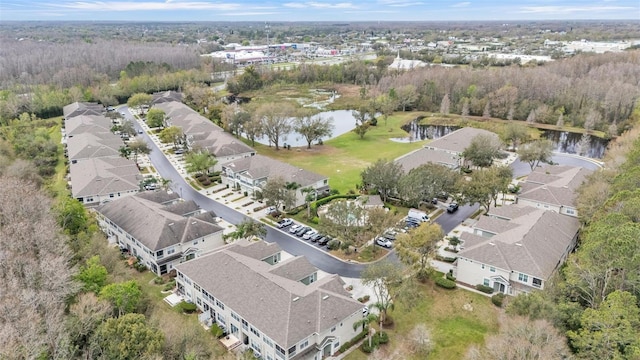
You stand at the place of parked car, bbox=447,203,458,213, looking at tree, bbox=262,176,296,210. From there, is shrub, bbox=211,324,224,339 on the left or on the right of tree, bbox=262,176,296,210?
left

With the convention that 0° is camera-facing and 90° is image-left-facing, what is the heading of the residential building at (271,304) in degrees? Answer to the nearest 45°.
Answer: approximately 225°

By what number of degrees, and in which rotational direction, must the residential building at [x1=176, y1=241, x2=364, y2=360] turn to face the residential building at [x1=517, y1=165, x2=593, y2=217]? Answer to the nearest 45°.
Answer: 0° — it already faces it

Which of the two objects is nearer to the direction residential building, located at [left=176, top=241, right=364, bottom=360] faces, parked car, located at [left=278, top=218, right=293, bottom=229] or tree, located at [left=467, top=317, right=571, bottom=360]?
the parked car

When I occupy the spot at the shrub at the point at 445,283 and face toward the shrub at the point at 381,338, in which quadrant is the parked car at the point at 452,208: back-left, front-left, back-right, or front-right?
back-right

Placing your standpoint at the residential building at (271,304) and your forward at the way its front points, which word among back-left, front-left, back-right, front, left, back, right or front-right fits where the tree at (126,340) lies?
back

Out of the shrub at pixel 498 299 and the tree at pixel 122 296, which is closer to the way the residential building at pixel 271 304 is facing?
the shrub

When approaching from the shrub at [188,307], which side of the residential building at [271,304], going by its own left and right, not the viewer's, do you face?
left
